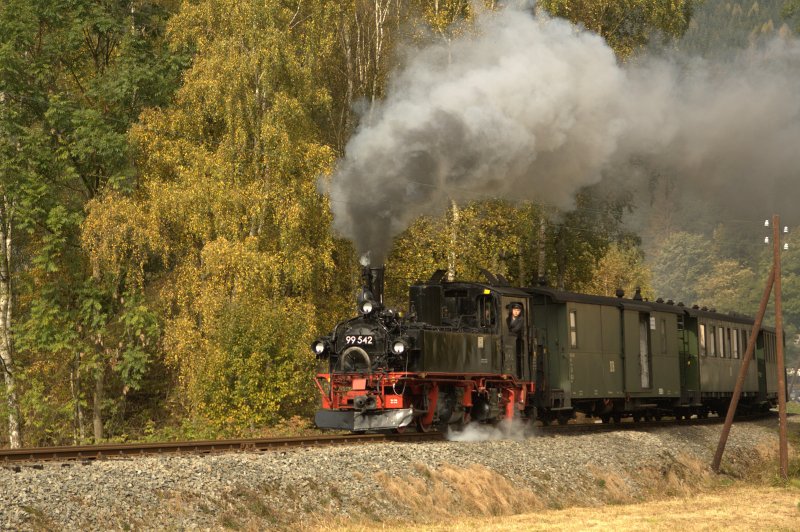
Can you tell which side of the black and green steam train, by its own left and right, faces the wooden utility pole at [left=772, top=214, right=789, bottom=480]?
back

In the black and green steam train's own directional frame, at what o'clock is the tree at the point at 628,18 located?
The tree is roughly at 5 o'clock from the black and green steam train.

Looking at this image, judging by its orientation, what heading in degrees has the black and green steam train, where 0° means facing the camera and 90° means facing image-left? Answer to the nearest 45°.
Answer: approximately 45°

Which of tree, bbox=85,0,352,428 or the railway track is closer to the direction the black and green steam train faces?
the railway track

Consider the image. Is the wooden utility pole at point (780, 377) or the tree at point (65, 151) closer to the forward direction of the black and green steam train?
the tree
